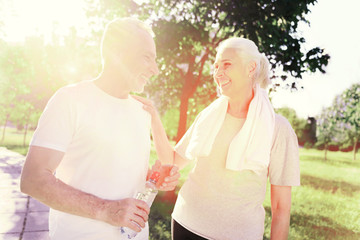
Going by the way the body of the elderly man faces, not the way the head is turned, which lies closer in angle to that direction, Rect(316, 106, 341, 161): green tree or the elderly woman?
the elderly woman

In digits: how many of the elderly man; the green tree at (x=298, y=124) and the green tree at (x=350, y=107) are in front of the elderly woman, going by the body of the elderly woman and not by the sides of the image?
1

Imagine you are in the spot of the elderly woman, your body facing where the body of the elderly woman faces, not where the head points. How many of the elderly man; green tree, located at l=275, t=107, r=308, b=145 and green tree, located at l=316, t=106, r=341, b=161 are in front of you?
1

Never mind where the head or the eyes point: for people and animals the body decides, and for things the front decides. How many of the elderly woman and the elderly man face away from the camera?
0

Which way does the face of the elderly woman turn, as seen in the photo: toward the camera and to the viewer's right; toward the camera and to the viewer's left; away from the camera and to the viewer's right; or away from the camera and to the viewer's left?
toward the camera and to the viewer's left

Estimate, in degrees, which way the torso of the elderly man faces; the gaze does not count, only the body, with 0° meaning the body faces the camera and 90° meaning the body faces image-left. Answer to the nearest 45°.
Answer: approximately 315°

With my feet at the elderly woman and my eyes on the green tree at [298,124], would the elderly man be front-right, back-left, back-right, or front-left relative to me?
back-left

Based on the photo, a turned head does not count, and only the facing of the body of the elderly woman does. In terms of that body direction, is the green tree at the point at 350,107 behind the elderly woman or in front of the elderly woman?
behind

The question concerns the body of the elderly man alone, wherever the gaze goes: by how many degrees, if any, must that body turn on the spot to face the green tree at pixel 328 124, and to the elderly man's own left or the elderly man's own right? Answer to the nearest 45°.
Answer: approximately 90° to the elderly man's own left

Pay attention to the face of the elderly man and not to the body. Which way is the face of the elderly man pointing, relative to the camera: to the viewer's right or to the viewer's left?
to the viewer's right

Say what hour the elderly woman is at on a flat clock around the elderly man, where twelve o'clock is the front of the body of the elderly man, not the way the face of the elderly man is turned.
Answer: The elderly woman is roughly at 10 o'clock from the elderly man.

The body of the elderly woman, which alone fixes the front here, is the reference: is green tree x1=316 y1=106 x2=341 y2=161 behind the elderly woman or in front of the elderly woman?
behind
